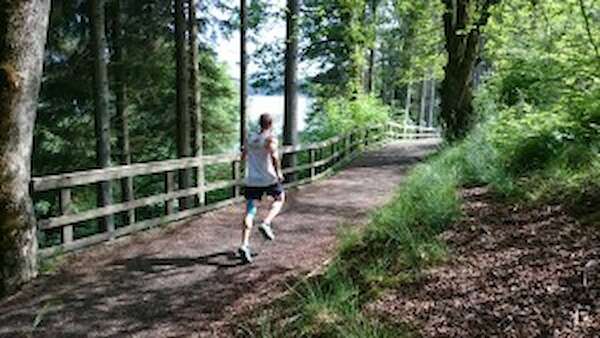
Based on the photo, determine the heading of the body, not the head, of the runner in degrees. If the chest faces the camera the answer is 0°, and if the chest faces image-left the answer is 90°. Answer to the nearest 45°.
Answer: approximately 225°

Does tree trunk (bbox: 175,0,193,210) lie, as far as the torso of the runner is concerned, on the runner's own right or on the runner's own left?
on the runner's own left

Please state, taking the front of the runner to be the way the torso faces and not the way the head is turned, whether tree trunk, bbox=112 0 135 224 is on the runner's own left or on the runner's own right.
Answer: on the runner's own left

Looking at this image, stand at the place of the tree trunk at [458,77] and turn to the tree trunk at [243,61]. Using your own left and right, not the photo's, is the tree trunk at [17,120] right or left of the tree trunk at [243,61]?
left

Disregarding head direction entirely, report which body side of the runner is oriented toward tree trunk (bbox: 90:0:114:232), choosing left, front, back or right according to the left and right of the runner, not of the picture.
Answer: left

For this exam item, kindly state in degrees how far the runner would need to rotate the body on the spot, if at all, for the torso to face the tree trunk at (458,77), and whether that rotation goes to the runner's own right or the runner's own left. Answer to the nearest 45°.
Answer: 0° — they already face it

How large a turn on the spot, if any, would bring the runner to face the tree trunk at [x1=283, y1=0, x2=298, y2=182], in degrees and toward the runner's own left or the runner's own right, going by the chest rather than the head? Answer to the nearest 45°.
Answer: approximately 45° to the runner's own left

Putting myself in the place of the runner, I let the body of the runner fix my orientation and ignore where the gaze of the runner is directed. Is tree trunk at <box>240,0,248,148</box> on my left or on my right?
on my left
